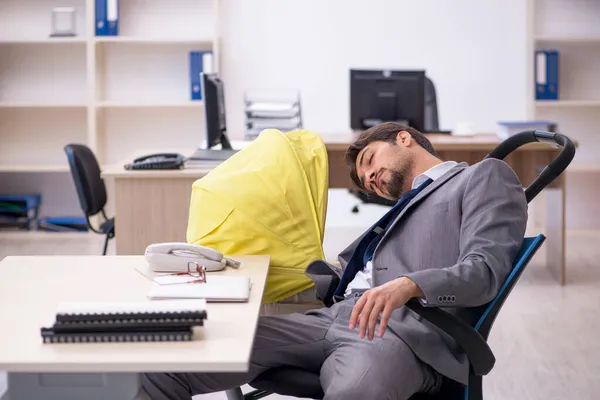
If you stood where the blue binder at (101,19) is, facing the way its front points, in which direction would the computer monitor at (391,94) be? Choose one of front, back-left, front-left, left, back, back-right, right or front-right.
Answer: front-left

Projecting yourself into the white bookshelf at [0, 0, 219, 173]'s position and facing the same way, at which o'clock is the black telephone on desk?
The black telephone on desk is roughly at 12 o'clock from the white bookshelf.

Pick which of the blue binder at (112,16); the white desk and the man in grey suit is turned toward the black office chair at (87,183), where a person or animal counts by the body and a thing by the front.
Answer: the blue binder

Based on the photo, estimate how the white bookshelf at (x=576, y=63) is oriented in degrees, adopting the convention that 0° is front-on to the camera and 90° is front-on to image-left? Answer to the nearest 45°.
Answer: approximately 0°

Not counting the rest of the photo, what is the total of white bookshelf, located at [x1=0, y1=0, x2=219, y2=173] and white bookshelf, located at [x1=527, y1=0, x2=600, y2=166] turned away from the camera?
0

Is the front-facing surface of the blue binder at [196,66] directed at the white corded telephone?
yes

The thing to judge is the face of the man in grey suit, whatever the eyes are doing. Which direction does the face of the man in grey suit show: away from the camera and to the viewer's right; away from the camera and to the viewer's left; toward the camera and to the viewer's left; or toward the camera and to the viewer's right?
toward the camera and to the viewer's left

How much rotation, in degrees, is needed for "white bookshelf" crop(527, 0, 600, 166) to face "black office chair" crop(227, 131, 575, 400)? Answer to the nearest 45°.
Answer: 0° — it already faces it

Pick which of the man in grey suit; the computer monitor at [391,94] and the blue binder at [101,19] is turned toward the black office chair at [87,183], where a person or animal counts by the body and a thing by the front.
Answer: the blue binder

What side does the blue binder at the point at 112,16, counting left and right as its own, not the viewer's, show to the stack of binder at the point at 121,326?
front
